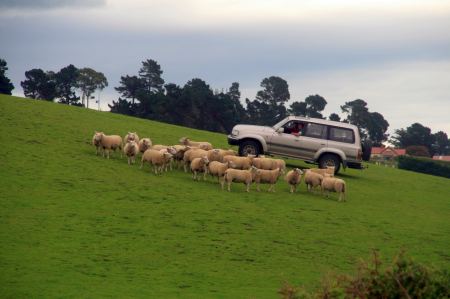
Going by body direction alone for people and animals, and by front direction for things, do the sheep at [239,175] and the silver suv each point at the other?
no

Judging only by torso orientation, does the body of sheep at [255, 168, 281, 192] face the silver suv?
no

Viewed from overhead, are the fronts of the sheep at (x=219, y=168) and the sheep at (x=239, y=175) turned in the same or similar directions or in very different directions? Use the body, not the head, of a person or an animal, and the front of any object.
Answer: same or similar directions

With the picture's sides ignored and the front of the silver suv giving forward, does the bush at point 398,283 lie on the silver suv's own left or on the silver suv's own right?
on the silver suv's own left

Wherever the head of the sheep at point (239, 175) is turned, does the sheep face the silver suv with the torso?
no

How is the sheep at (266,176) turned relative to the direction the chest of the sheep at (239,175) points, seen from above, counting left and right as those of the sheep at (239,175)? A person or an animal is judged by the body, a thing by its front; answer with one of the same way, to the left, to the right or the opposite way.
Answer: the same way

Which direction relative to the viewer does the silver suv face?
to the viewer's left

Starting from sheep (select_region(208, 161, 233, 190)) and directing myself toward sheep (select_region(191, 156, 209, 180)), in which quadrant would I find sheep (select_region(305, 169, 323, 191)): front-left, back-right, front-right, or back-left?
back-right
